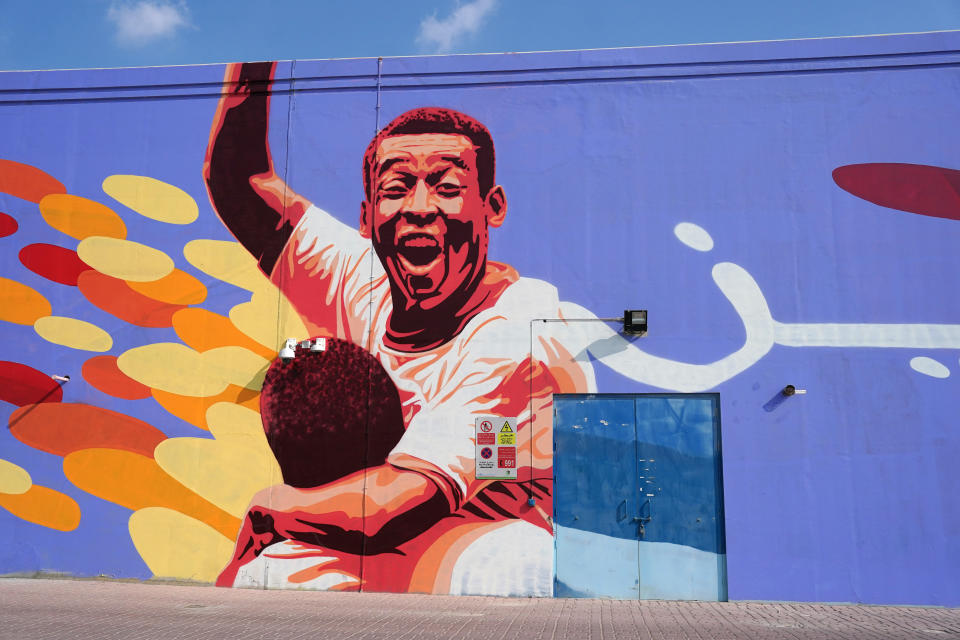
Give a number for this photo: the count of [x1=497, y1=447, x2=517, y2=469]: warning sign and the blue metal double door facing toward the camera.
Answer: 2

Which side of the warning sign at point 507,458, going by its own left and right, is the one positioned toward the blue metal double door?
left

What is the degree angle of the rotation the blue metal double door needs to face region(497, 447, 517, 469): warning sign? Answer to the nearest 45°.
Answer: approximately 90° to its right

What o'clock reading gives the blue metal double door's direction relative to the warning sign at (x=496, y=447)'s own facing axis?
The blue metal double door is roughly at 9 o'clock from the warning sign.

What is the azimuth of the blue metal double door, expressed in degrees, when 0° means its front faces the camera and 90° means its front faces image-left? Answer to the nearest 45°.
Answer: approximately 0°

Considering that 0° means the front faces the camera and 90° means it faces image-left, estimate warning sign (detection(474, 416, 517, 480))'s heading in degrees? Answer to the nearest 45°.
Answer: approximately 0°
